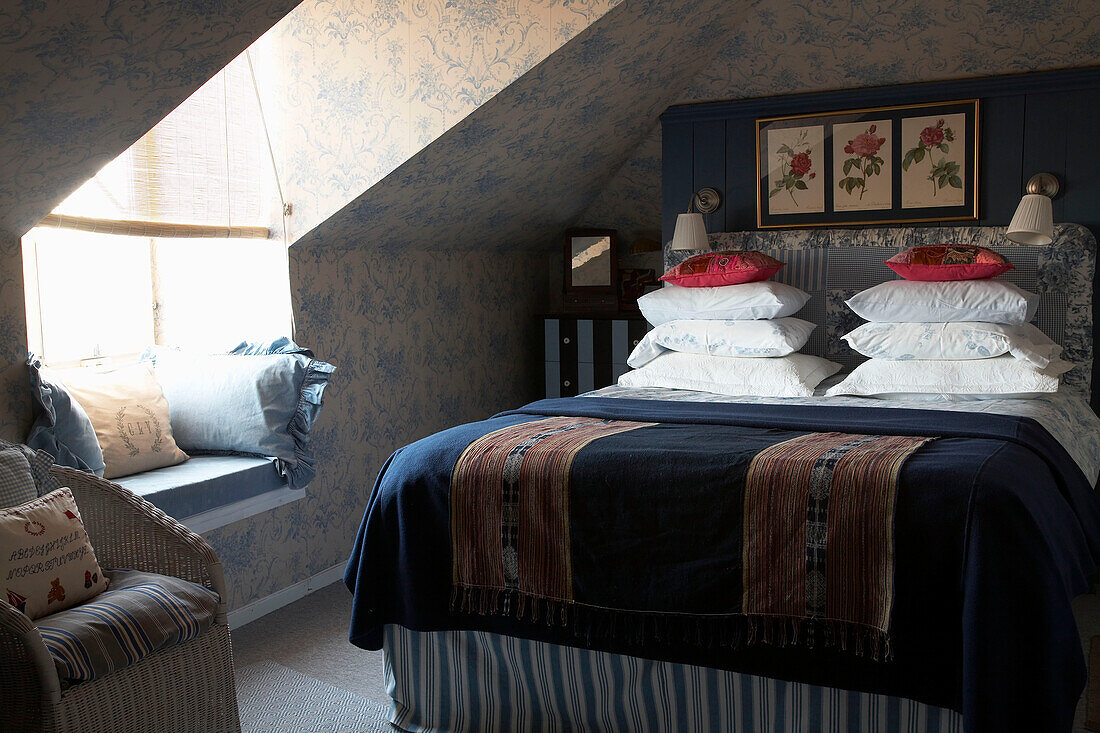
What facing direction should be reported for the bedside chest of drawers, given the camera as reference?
facing the viewer

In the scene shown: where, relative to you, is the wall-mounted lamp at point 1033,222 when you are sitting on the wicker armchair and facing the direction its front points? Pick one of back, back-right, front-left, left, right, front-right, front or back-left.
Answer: front-left

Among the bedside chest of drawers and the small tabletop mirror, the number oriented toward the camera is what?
2

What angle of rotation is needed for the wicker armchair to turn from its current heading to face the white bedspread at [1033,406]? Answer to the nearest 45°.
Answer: approximately 45° to its left

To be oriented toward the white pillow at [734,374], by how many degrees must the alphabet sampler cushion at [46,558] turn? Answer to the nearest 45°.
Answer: approximately 45° to its left

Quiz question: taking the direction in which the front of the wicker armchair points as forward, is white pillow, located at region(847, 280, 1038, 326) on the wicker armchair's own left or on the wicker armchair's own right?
on the wicker armchair's own left

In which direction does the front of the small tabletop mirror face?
toward the camera

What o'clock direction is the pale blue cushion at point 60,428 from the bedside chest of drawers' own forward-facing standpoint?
The pale blue cushion is roughly at 1 o'clock from the bedside chest of drawers.

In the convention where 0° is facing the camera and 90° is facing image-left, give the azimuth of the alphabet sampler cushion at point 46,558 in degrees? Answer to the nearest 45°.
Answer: approximately 315°

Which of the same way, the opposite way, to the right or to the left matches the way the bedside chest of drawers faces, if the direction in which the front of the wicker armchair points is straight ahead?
to the right

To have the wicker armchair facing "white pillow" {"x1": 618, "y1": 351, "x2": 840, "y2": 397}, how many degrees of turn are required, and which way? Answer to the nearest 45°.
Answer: approximately 45° to its left

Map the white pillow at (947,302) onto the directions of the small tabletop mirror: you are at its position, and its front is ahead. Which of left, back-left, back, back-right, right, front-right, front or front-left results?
front-left

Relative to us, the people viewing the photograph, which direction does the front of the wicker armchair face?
facing the viewer and to the right of the viewer
